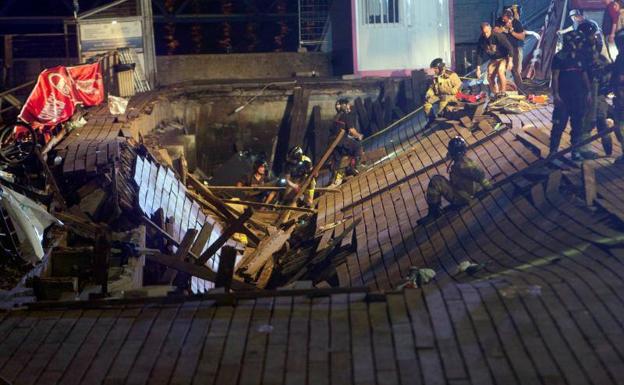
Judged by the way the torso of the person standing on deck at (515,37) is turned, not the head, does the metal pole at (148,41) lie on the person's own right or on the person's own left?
on the person's own right

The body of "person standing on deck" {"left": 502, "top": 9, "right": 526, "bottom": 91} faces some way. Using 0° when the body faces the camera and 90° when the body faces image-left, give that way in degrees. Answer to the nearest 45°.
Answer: approximately 45°

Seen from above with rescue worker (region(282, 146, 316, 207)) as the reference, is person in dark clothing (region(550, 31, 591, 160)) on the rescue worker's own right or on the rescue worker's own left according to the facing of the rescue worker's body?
on the rescue worker's own left

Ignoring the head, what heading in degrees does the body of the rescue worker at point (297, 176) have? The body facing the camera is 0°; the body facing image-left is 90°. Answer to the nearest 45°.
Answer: approximately 45°

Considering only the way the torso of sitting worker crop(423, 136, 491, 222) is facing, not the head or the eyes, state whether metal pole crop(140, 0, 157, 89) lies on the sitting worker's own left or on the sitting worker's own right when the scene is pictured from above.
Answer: on the sitting worker's own right

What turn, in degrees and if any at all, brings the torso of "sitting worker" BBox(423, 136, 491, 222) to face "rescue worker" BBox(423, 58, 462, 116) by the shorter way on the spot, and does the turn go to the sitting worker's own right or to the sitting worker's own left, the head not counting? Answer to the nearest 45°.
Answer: approximately 90° to the sitting worker's own right

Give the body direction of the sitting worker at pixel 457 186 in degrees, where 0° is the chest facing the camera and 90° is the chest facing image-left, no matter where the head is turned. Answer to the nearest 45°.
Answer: approximately 90°

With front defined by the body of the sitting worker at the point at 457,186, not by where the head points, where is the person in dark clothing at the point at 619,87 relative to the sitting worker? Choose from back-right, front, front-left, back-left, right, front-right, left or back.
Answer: back

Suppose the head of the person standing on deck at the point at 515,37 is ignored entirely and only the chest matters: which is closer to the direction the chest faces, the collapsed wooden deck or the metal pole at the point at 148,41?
the collapsed wooden deck
